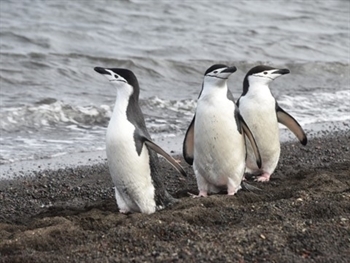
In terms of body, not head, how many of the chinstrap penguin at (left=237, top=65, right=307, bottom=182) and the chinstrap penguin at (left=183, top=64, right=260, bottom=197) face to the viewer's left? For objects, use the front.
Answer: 0

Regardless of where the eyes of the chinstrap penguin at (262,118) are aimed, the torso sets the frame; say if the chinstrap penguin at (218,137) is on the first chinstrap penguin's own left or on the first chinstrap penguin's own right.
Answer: on the first chinstrap penguin's own right

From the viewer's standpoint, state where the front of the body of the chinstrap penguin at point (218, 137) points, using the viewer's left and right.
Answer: facing the viewer

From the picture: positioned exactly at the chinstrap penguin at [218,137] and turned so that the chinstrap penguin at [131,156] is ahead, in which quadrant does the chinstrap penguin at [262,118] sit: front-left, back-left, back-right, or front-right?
back-right

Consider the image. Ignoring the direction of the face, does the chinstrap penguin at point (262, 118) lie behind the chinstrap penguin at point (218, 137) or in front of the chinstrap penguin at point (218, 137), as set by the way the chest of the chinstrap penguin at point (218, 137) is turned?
behind

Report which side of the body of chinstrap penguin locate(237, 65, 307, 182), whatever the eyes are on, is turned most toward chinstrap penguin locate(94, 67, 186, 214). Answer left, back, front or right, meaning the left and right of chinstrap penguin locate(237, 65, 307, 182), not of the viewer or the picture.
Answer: right
